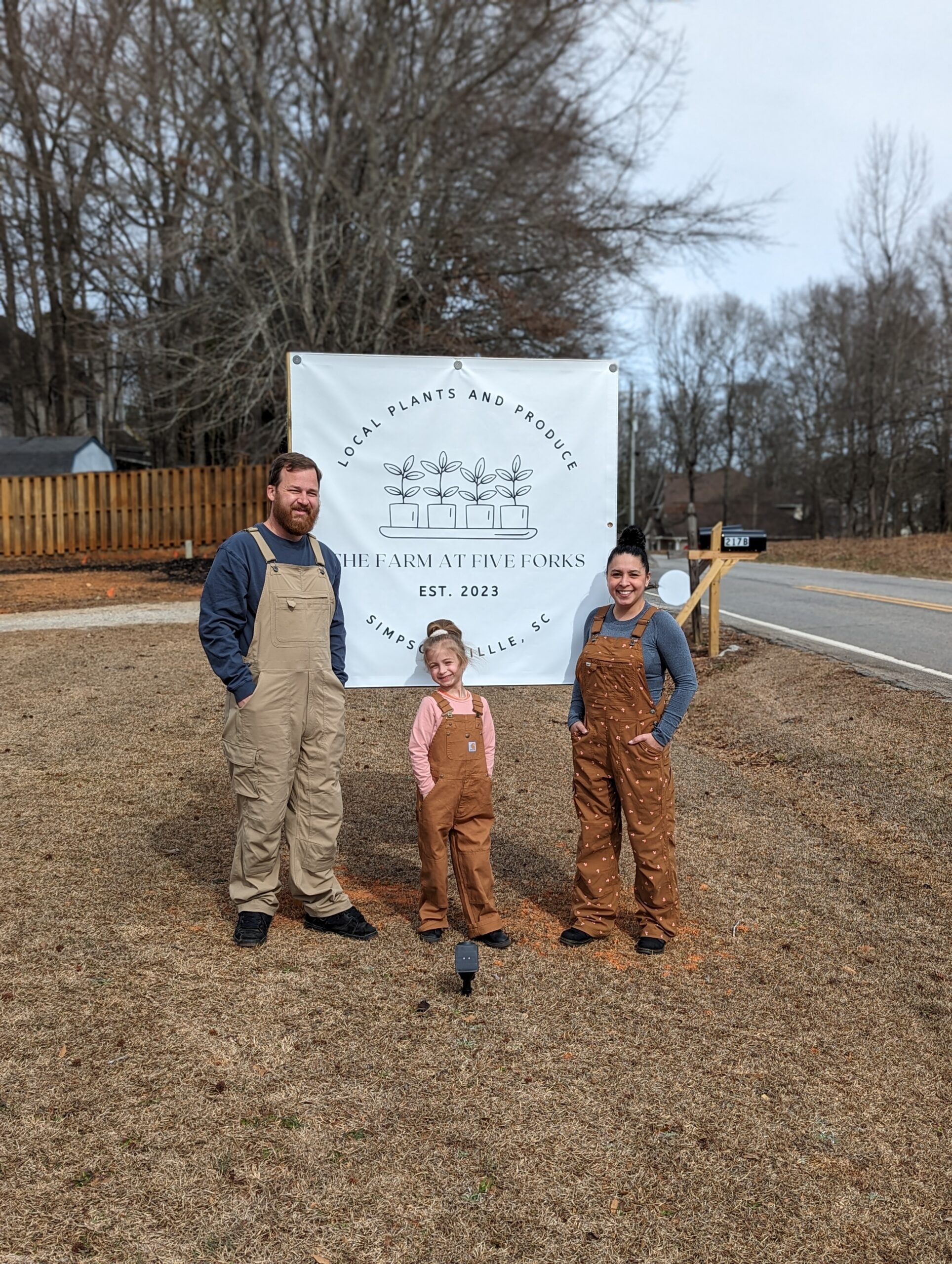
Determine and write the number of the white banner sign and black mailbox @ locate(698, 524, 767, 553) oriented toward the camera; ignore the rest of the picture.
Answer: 1

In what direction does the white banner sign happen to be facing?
toward the camera

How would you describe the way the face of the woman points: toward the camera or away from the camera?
toward the camera

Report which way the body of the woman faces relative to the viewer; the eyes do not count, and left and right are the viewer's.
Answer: facing the viewer and to the left of the viewer

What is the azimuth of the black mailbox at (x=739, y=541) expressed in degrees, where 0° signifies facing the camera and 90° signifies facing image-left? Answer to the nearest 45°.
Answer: approximately 270°

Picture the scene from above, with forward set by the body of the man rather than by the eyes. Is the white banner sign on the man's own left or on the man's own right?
on the man's own left

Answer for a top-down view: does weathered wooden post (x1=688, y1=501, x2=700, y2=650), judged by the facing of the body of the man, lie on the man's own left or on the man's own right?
on the man's own left

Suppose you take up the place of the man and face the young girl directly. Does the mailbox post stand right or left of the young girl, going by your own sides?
left

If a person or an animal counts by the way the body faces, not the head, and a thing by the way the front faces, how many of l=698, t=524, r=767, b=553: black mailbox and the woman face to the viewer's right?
1

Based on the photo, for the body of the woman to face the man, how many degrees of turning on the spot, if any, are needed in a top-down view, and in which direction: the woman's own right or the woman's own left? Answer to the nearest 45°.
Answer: approximately 45° to the woman's own right

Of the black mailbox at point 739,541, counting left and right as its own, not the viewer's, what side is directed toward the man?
right

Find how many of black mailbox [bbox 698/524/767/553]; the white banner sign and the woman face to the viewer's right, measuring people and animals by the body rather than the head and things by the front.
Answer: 1

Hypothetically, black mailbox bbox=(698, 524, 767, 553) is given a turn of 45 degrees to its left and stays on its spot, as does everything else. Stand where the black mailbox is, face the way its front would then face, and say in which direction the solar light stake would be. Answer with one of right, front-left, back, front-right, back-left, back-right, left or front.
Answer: back-right
